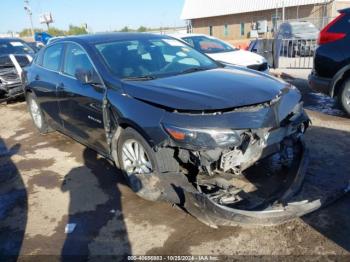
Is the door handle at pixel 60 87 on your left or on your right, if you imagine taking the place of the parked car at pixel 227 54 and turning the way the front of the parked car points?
on your right

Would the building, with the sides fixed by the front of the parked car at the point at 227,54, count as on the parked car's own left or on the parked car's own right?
on the parked car's own left

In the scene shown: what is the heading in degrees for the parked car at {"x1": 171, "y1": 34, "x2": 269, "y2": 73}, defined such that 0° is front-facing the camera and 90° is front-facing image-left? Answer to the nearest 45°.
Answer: approximately 315°

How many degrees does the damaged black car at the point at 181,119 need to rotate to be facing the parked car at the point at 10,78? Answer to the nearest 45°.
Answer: approximately 180°

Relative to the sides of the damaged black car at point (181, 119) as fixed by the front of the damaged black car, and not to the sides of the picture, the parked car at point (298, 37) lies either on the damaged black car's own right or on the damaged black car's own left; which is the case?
on the damaged black car's own left

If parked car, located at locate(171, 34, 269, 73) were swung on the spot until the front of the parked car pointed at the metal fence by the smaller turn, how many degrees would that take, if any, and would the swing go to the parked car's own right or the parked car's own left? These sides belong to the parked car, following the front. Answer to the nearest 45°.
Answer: approximately 90° to the parked car's own left

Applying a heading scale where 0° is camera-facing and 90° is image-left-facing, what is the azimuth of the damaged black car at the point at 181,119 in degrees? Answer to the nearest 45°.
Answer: approximately 315°
